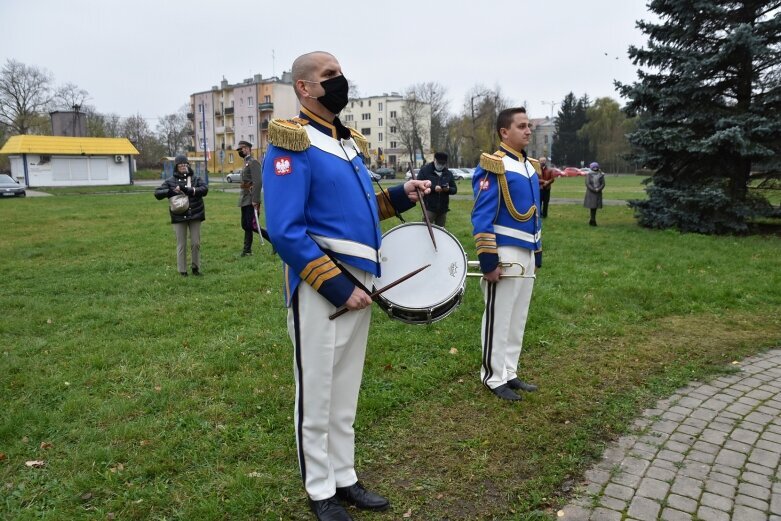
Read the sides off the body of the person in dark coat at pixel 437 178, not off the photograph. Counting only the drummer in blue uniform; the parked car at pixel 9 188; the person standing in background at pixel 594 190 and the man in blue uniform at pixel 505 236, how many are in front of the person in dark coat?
2

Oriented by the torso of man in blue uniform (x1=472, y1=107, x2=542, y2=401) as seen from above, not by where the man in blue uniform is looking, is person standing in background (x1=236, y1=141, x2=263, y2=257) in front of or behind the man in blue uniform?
behind

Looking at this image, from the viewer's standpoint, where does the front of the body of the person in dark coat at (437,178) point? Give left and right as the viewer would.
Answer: facing the viewer

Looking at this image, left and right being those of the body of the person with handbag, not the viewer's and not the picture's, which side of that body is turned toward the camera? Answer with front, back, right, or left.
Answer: front

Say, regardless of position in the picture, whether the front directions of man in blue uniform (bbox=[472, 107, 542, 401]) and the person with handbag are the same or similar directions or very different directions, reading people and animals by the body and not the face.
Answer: same or similar directions

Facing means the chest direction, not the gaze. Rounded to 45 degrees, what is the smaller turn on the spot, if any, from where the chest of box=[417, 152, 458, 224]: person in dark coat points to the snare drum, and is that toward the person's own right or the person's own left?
0° — they already face it

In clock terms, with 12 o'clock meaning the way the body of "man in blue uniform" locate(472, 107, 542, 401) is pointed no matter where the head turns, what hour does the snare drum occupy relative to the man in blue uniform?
The snare drum is roughly at 2 o'clock from the man in blue uniform.

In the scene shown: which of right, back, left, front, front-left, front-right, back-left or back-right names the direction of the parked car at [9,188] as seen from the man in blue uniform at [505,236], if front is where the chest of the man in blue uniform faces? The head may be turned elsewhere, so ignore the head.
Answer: back

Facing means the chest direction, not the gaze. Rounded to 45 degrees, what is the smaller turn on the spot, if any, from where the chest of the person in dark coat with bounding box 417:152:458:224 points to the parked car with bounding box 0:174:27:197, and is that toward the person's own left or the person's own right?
approximately 135° to the person's own right

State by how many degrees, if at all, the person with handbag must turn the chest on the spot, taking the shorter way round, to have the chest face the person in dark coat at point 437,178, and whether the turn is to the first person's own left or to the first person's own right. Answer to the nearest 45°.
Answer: approximately 90° to the first person's own left

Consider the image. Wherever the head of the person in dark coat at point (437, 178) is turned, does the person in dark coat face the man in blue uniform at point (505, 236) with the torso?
yes

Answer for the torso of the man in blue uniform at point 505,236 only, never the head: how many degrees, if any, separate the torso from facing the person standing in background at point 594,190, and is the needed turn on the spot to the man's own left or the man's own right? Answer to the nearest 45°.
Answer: approximately 135° to the man's own left

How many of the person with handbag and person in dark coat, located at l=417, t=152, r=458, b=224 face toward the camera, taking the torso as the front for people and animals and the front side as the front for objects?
2

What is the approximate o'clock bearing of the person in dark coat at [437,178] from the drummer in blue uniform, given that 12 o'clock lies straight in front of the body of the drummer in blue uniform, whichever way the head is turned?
The person in dark coat is roughly at 8 o'clock from the drummer in blue uniform.

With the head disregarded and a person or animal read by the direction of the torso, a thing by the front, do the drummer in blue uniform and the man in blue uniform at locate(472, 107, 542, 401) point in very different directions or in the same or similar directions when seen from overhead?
same or similar directions

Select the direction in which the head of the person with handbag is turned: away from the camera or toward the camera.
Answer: toward the camera

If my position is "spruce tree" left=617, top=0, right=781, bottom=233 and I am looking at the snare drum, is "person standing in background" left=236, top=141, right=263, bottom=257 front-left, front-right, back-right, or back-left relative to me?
front-right
